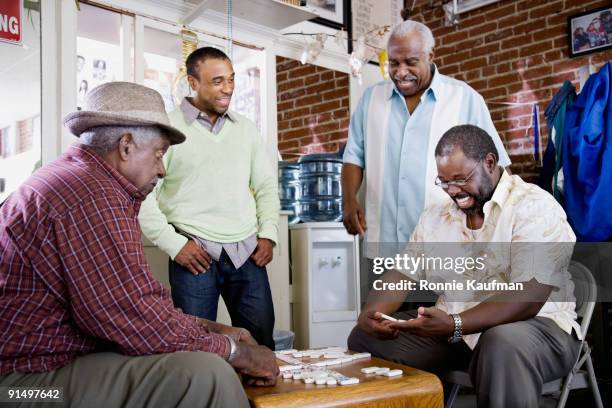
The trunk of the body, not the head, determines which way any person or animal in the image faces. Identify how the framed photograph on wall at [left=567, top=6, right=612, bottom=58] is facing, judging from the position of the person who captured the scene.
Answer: facing the viewer and to the left of the viewer

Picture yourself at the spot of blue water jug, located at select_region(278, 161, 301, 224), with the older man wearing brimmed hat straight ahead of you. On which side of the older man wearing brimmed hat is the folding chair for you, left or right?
left

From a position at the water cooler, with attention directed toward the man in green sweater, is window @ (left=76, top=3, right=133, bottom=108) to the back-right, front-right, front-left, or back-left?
front-right

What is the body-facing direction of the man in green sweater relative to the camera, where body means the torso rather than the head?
toward the camera

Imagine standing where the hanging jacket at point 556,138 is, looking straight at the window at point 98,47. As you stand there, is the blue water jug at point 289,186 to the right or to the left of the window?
right

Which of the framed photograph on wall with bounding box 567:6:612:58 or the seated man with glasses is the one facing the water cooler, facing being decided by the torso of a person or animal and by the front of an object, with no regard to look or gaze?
the framed photograph on wall

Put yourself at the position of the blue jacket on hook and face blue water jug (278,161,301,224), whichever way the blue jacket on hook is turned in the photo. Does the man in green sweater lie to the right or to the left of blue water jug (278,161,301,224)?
left

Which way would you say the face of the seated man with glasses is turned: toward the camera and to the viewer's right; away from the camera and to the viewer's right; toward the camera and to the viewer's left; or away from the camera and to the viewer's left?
toward the camera and to the viewer's left

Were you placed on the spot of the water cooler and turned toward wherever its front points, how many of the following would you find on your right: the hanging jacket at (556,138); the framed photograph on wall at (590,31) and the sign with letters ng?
1

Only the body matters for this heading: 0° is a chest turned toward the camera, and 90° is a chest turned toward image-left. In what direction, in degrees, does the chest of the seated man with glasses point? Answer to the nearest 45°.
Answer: approximately 45°

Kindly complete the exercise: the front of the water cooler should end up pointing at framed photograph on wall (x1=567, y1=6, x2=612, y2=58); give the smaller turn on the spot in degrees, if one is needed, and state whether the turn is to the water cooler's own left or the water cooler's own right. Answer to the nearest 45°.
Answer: approximately 45° to the water cooler's own left

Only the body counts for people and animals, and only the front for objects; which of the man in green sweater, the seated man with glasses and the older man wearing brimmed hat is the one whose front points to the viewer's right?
the older man wearing brimmed hat

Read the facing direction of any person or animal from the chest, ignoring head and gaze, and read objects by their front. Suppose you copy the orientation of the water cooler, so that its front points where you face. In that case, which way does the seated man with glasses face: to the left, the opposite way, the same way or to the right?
to the right

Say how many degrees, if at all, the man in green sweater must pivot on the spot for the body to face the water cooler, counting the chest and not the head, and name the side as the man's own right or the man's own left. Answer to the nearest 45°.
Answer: approximately 135° to the man's own left

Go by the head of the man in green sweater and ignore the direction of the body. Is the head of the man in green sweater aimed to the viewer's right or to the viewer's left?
to the viewer's right

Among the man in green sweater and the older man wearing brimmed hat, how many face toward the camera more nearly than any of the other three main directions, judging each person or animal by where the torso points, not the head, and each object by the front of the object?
1

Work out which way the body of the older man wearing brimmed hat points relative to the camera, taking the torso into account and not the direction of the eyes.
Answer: to the viewer's right

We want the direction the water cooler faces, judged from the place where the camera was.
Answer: facing the viewer and to the right of the viewer
